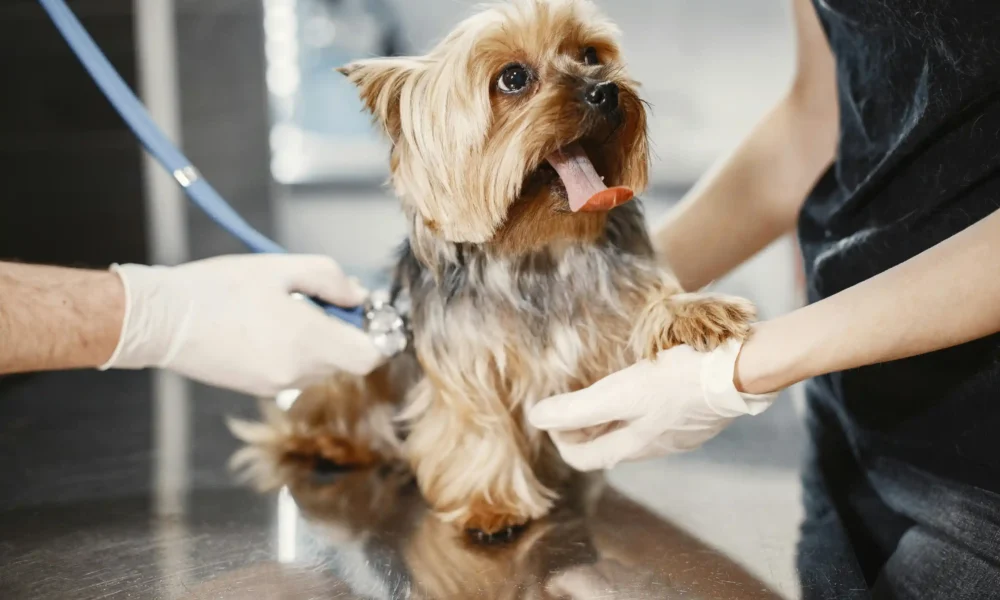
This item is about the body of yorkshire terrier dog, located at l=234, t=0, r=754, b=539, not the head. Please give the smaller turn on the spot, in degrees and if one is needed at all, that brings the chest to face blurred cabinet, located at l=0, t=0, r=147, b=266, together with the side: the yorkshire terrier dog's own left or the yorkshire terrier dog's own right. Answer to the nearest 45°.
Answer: approximately 180°

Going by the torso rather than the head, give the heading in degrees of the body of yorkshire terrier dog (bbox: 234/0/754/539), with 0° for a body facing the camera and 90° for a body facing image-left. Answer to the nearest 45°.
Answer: approximately 315°

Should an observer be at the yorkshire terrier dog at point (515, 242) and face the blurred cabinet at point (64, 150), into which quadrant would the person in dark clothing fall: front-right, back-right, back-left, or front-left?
back-right
